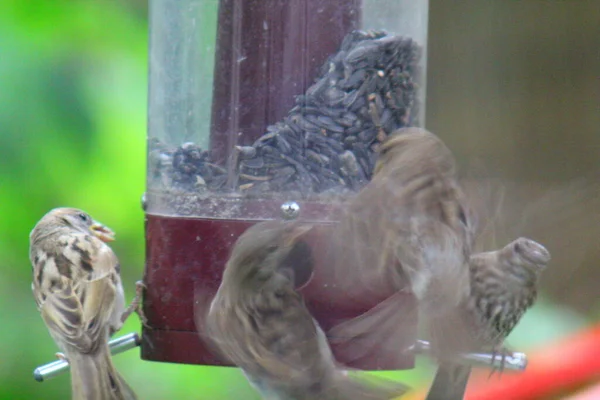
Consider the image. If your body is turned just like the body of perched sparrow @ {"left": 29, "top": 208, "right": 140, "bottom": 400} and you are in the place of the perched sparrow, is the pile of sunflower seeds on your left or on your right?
on your right

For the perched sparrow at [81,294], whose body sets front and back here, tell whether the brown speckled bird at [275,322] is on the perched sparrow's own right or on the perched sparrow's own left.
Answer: on the perched sparrow's own right

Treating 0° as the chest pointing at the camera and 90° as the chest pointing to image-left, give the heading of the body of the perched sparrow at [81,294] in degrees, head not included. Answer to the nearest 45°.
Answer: approximately 225°

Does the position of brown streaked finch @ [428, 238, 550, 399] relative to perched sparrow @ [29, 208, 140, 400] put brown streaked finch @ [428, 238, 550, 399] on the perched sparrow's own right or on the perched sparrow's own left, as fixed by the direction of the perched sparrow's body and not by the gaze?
on the perched sparrow's own right
